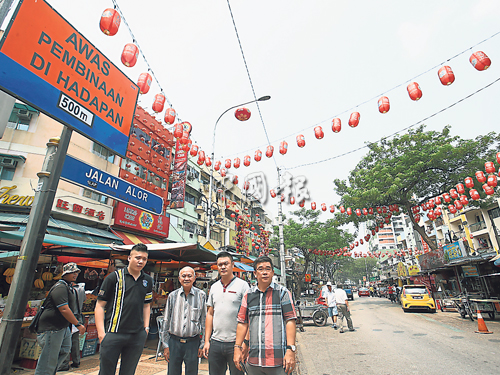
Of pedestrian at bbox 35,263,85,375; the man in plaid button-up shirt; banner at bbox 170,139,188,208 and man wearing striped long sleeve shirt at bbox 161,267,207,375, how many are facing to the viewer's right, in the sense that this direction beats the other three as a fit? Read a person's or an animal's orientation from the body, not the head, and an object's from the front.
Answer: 1

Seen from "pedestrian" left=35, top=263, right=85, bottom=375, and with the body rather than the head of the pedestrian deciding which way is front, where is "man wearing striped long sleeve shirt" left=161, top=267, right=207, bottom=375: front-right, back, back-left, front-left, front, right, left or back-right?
front-right

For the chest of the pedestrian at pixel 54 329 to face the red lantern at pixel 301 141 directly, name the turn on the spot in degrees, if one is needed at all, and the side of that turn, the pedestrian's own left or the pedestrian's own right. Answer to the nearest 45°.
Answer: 0° — they already face it

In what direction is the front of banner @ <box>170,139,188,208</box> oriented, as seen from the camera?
facing the viewer

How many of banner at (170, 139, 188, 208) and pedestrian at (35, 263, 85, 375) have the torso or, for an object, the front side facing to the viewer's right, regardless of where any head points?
1

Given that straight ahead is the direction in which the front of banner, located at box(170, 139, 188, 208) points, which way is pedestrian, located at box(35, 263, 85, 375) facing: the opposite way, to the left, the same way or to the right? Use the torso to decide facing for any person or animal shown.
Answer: to the left

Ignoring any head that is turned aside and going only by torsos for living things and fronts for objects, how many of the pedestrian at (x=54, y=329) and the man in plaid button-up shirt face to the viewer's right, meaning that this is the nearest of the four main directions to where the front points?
1

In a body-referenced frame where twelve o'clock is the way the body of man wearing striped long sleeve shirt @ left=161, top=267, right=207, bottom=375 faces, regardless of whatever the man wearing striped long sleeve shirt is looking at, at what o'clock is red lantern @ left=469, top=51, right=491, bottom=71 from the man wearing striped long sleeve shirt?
The red lantern is roughly at 9 o'clock from the man wearing striped long sleeve shirt.

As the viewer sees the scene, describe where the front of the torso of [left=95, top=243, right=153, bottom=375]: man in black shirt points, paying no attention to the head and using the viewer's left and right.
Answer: facing the viewer and to the right of the viewer

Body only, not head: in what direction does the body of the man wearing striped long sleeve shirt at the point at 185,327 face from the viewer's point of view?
toward the camera

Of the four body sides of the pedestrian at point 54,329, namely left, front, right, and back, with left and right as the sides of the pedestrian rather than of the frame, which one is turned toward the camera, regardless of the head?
right

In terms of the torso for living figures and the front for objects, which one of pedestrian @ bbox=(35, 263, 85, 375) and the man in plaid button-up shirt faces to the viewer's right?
the pedestrian
